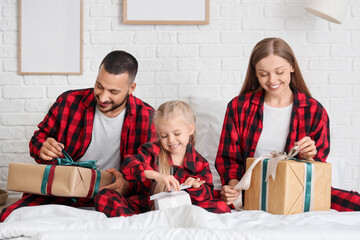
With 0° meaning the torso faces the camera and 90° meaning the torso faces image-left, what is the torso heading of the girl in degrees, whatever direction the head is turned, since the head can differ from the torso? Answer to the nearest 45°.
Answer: approximately 0°

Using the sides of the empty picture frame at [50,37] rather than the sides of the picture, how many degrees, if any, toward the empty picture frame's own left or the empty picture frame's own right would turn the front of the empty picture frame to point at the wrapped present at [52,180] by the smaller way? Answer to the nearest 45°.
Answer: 0° — it already faces it

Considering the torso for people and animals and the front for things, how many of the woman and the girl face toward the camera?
2

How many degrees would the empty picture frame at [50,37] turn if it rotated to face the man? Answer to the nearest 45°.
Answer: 0° — it already faces them

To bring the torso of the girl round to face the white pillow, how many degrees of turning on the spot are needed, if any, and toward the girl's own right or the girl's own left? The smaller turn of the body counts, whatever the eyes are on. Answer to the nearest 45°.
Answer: approximately 180°

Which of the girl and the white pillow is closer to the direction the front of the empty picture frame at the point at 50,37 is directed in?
the girl

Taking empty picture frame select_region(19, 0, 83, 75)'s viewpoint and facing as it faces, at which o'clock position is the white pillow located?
The white pillow is roughly at 10 o'clock from the empty picture frame.
